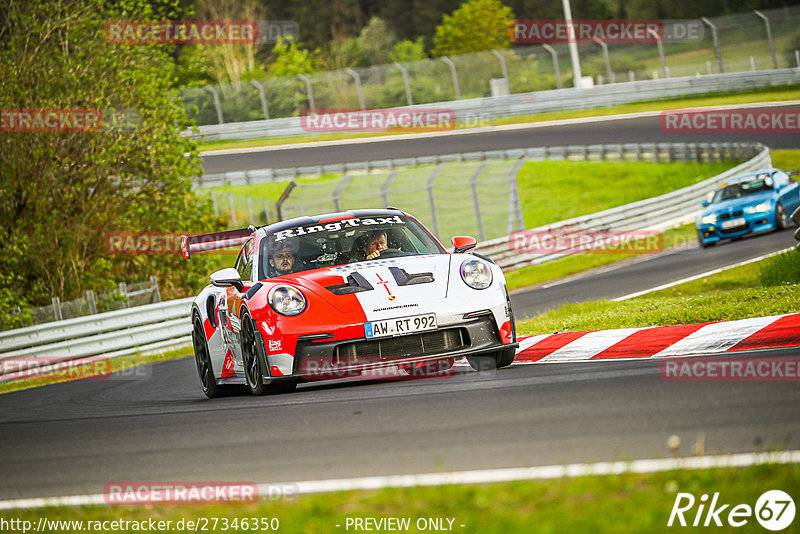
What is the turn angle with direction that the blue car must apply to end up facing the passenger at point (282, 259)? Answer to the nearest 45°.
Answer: approximately 45° to its left

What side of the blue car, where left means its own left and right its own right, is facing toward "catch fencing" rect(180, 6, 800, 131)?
right

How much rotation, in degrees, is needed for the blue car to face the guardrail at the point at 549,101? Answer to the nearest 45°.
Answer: approximately 135° to its right

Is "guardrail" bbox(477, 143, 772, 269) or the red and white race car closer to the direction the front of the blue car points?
the red and white race car

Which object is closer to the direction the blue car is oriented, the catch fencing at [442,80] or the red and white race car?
the red and white race car

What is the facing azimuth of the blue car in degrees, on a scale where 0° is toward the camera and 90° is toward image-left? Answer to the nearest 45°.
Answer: approximately 45°

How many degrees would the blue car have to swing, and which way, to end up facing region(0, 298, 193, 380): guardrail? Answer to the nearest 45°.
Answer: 0° — it already faces it

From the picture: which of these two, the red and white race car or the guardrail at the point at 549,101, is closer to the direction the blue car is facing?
the red and white race car

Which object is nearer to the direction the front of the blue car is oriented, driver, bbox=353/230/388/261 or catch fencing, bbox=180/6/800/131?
the driver
